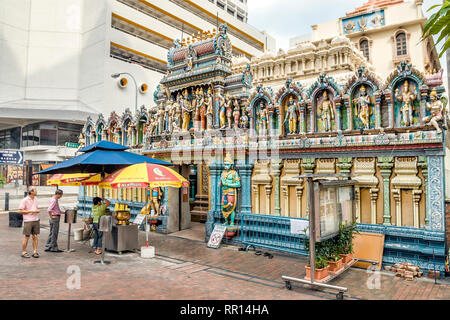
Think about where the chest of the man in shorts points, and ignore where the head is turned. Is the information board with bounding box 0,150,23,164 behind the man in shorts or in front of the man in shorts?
behind

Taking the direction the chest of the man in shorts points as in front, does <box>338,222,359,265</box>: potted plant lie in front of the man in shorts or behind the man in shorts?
in front

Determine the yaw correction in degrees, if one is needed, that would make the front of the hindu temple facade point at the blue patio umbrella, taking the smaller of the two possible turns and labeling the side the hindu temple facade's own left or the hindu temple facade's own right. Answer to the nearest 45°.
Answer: approximately 45° to the hindu temple facade's own right

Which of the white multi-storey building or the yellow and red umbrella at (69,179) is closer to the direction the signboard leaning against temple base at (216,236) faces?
the yellow and red umbrella

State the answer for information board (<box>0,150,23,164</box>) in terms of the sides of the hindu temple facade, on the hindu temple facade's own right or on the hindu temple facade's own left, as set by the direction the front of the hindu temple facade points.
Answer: on the hindu temple facade's own right

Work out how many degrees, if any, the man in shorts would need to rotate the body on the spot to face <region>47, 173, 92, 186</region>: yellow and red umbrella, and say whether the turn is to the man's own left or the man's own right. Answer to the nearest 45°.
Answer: approximately 90° to the man's own left
